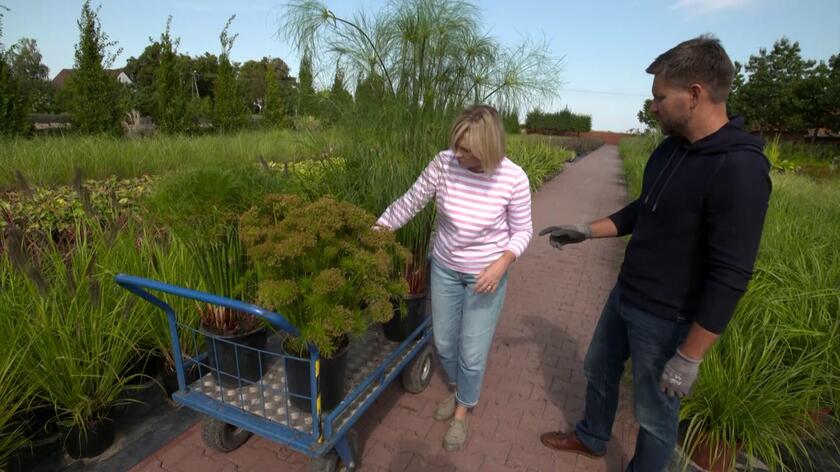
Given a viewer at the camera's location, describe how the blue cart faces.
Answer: facing away from the viewer and to the right of the viewer

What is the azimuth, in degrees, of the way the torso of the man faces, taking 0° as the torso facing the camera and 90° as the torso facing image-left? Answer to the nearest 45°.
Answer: approximately 45°

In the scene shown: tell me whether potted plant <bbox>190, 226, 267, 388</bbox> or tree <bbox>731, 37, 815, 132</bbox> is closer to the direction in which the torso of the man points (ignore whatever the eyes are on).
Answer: the potted plant

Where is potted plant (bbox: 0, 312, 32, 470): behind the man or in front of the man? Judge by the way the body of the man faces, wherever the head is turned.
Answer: in front

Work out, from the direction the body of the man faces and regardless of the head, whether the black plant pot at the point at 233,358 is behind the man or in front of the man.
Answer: in front

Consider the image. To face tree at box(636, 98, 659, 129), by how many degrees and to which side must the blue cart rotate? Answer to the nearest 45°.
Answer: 0° — it already faces it

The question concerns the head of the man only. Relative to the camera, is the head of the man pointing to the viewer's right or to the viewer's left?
to the viewer's left

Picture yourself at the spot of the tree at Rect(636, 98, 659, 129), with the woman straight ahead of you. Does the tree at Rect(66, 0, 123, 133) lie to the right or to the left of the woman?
right

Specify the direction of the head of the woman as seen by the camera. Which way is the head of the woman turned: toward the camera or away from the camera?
toward the camera

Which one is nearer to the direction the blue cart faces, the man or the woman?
the woman
